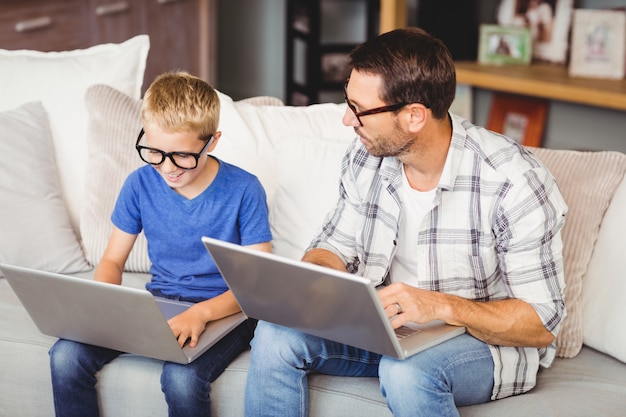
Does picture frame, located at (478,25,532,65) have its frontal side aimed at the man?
yes

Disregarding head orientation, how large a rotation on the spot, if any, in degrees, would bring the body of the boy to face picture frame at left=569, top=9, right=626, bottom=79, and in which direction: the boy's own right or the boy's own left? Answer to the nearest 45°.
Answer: approximately 180°

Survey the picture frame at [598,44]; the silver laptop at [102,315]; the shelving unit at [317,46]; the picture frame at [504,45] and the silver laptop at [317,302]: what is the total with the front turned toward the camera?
3

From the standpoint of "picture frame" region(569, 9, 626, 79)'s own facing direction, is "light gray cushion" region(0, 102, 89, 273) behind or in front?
in front

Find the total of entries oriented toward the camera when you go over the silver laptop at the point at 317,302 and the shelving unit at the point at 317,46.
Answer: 1

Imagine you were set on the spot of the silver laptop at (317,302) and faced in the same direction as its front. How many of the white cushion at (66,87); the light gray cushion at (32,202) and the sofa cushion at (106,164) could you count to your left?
3

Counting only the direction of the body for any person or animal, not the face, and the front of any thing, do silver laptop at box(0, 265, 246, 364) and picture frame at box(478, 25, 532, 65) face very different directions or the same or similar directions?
very different directions

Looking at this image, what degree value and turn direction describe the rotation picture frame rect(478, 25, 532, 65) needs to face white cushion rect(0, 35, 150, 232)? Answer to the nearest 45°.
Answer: approximately 45° to its right

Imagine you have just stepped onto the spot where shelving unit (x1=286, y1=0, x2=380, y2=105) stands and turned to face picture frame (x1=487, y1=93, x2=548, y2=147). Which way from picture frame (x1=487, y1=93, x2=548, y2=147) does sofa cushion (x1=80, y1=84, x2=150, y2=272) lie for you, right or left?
right

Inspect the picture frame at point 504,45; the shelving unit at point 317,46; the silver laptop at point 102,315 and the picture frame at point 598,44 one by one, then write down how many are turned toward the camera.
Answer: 3

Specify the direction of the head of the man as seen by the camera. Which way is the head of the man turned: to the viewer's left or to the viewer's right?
to the viewer's left
